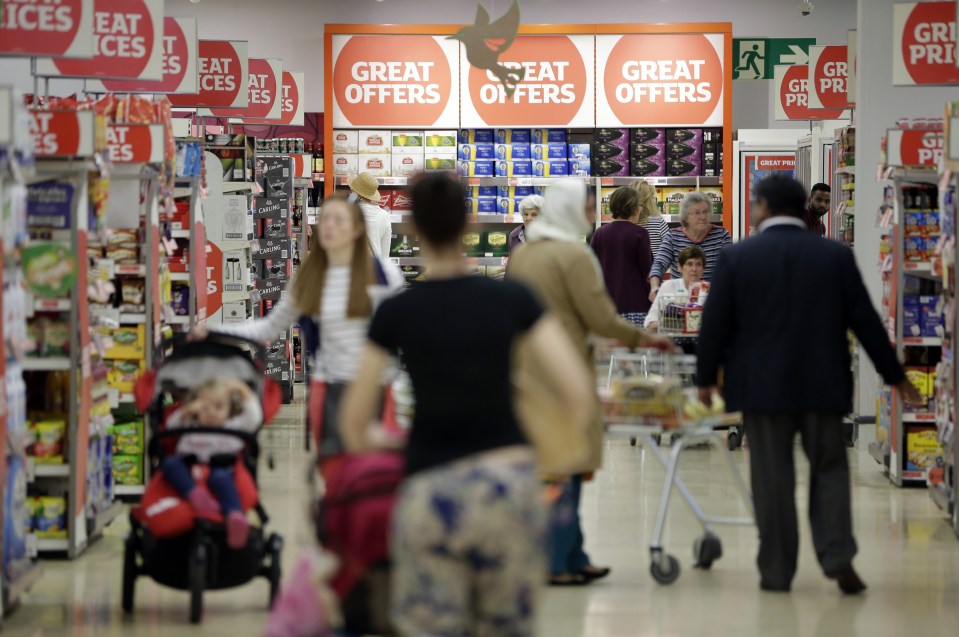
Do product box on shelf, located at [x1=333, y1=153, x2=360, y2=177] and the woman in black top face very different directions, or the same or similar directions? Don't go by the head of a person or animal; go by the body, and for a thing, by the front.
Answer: very different directions

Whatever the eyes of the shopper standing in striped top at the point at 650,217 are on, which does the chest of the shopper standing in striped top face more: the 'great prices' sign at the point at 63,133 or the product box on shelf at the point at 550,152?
the product box on shelf

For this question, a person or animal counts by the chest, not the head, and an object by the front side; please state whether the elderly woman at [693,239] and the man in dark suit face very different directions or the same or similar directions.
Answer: very different directions

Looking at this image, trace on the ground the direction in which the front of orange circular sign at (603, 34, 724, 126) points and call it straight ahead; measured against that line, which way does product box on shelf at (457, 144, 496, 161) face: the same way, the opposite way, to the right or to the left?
the same way

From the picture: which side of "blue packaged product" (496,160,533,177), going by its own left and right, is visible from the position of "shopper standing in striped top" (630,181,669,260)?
front

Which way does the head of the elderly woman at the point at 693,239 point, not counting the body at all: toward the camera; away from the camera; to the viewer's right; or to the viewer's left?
toward the camera

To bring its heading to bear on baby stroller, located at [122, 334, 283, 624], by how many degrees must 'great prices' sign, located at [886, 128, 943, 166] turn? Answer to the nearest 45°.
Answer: approximately 45° to its right

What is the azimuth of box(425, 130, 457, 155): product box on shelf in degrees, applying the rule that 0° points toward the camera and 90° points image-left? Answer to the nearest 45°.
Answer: approximately 0°

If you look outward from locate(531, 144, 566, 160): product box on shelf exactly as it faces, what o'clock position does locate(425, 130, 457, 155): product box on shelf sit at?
locate(425, 130, 457, 155): product box on shelf is roughly at 3 o'clock from locate(531, 144, 566, 160): product box on shelf.

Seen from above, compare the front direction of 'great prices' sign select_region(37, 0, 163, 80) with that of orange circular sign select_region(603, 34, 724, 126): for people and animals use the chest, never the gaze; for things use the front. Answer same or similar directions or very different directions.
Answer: same or similar directions

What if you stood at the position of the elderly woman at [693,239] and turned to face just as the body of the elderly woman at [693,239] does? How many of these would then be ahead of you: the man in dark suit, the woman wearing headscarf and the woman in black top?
3

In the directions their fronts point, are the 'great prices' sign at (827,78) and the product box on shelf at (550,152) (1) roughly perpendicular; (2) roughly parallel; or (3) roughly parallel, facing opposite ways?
roughly parallel

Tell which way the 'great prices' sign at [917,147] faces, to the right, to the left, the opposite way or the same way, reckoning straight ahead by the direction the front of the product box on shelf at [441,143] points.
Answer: the same way

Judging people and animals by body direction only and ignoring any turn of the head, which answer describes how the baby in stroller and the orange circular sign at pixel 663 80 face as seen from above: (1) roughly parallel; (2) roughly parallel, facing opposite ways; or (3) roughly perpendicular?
roughly parallel

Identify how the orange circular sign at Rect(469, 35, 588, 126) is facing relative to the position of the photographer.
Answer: facing the viewer

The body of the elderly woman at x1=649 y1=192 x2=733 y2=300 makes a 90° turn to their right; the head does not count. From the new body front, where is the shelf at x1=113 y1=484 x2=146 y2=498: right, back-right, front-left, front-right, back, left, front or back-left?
front-left

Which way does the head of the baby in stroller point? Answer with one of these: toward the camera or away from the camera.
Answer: toward the camera

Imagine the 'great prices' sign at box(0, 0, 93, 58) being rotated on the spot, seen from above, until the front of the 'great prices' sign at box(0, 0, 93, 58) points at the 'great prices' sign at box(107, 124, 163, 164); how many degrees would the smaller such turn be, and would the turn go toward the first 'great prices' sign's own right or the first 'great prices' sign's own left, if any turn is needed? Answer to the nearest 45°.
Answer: approximately 135° to the first 'great prices' sign's own left

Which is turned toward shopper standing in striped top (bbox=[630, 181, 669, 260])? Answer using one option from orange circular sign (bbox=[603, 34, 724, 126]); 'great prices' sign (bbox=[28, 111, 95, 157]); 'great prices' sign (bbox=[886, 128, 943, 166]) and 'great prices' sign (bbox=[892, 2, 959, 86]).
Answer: the orange circular sign

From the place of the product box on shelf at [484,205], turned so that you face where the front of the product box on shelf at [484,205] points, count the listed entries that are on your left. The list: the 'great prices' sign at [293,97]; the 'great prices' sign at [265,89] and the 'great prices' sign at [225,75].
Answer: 0

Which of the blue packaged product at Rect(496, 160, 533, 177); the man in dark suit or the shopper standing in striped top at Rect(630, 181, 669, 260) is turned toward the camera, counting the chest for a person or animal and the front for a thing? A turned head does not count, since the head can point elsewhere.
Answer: the blue packaged product

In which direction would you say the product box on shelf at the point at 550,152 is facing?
toward the camera

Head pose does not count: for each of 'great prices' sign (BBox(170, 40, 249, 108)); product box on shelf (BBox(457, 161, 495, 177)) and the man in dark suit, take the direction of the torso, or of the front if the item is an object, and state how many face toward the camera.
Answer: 2
